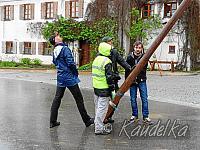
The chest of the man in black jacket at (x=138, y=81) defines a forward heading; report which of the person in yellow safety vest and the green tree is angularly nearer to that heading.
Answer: the person in yellow safety vest

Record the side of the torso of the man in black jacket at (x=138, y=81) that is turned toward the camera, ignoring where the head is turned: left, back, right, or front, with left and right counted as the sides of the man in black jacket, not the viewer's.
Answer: front

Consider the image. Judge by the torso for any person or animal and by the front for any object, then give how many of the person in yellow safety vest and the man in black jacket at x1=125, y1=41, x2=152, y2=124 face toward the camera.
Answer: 1

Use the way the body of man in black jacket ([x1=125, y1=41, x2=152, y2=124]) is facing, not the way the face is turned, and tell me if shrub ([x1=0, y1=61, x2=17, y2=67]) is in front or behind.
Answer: behind

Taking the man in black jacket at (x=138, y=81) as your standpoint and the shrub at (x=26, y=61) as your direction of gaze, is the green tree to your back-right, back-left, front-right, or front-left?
front-right

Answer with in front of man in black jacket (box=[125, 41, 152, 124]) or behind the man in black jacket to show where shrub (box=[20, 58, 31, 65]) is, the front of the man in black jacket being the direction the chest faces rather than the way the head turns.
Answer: behind

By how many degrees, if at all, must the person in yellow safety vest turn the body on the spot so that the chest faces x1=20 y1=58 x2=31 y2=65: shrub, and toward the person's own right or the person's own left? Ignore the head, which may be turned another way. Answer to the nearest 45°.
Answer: approximately 45° to the person's own left

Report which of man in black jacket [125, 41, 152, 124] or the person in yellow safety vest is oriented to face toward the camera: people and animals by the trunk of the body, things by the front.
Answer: the man in black jacket

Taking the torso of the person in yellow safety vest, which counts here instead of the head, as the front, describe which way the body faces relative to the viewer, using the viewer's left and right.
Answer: facing away from the viewer and to the right of the viewer

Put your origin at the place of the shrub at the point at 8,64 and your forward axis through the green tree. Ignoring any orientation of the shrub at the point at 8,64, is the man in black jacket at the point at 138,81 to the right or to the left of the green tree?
right

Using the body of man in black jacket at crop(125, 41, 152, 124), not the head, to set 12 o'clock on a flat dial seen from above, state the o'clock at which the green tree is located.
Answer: The green tree is roughly at 6 o'clock from the man in black jacket.

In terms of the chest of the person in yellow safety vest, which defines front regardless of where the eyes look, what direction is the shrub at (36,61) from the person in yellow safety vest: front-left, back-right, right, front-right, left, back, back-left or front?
front-left
